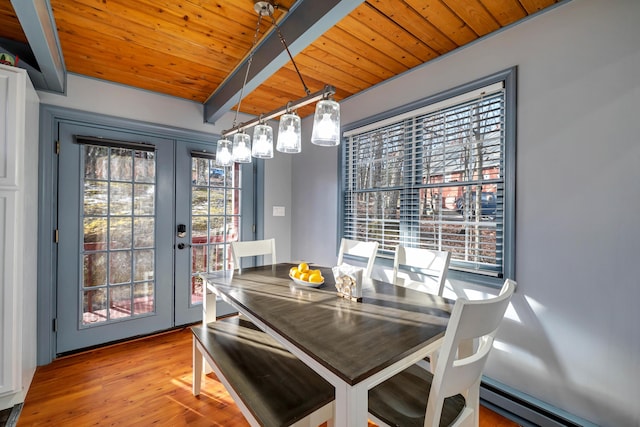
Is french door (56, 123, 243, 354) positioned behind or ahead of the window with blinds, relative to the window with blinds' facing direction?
ahead

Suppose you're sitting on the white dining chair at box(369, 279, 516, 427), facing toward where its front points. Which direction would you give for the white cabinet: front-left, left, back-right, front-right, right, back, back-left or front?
front-left

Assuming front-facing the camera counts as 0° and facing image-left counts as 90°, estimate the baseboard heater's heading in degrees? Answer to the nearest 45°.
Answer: approximately 45°

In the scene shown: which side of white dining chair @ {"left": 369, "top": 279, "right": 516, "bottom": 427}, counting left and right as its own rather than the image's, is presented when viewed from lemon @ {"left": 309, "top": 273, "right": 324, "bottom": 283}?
front

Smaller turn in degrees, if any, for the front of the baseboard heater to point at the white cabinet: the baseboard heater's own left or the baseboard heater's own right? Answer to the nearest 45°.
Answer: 0° — it already faces it

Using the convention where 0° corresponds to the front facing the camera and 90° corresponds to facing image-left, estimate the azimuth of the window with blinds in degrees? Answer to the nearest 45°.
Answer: approximately 45°

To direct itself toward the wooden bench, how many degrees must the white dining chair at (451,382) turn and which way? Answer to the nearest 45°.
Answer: approximately 45° to its left

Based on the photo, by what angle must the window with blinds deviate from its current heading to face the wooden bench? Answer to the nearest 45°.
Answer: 0° — it already faces it

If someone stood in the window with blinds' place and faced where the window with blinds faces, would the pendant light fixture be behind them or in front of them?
in front

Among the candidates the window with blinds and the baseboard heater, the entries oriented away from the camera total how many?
0

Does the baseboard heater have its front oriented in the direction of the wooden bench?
yes
